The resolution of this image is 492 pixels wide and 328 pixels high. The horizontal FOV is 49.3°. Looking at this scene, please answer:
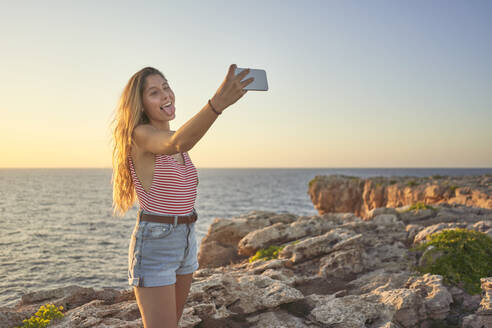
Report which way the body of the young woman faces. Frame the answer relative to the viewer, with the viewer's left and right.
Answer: facing the viewer and to the right of the viewer

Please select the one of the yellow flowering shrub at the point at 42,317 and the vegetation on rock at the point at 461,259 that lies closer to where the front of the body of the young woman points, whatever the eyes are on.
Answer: the vegetation on rock

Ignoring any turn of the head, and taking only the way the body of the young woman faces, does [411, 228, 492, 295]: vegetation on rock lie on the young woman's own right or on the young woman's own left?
on the young woman's own left

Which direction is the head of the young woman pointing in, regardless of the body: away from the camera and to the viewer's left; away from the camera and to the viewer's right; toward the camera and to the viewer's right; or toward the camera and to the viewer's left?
toward the camera and to the viewer's right
